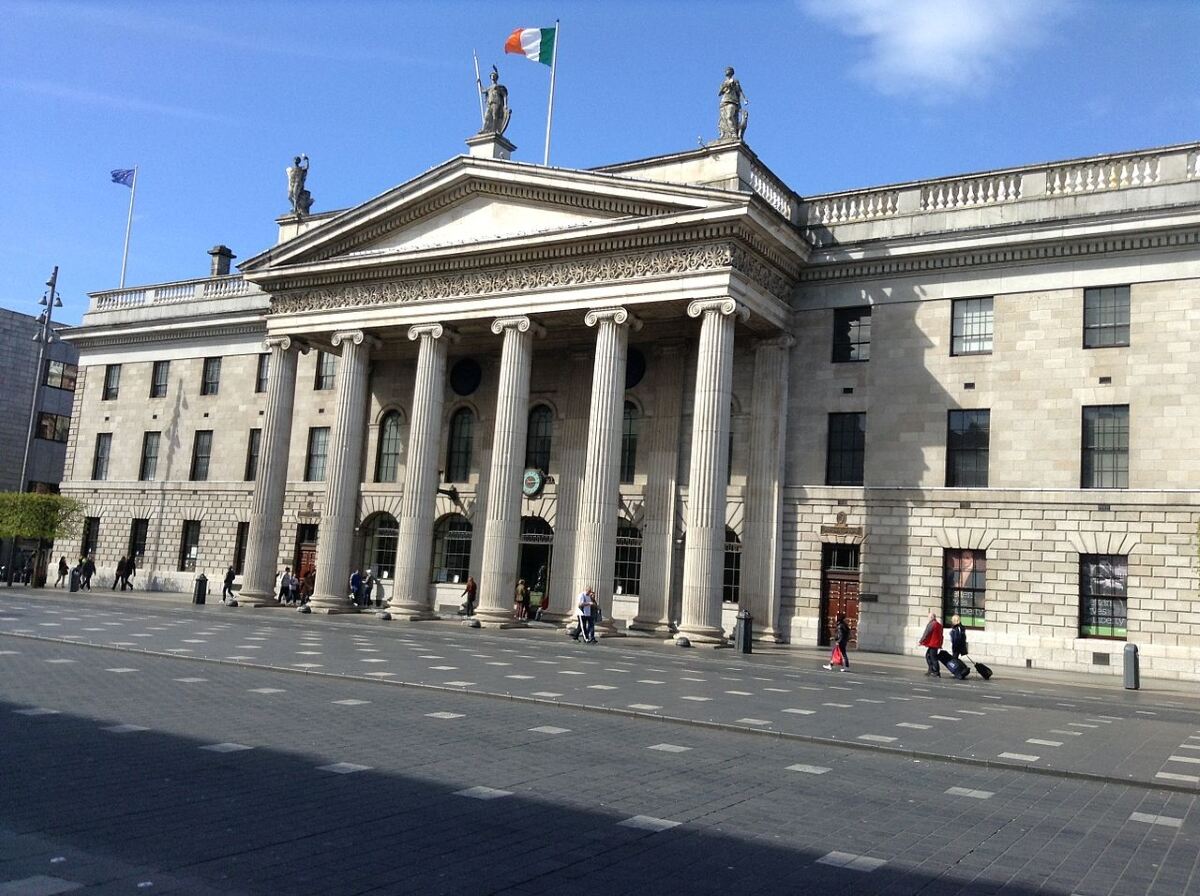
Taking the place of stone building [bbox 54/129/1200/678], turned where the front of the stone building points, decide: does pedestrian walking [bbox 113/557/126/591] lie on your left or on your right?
on your right

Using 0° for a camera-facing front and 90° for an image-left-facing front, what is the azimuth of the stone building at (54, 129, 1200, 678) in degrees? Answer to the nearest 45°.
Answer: approximately 45°

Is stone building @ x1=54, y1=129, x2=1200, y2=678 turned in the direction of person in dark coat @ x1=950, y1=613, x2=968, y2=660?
no

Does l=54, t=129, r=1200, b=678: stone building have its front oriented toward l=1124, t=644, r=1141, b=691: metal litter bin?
no
